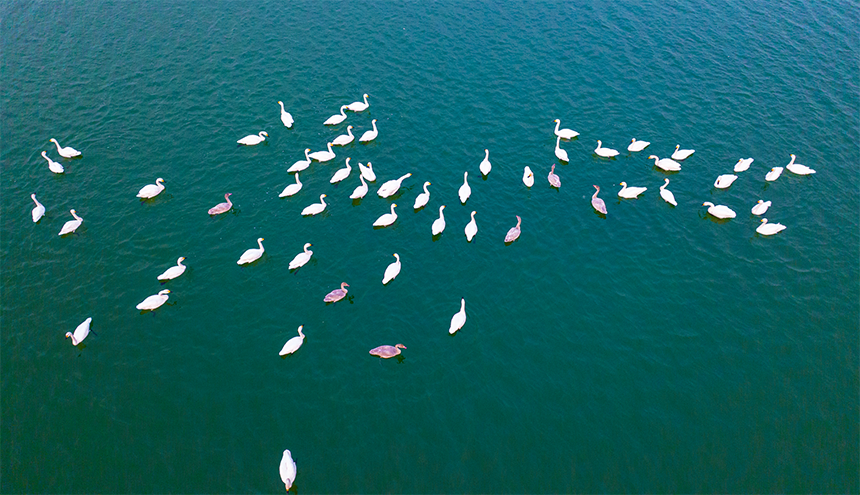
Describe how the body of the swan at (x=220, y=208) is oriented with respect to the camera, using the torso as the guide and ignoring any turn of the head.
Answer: to the viewer's right

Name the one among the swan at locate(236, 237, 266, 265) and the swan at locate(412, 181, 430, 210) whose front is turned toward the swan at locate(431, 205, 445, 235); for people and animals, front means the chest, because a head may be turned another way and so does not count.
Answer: the swan at locate(236, 237, 266, 265)

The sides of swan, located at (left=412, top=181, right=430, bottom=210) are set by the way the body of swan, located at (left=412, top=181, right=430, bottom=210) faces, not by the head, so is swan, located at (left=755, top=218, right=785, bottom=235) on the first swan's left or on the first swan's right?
on the first swan's right

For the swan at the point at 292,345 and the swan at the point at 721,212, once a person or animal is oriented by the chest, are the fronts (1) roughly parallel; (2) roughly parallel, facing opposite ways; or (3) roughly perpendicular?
roughly perpendicular

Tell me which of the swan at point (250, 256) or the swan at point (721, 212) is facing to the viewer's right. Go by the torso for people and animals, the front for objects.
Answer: the swan at point (250, 256)

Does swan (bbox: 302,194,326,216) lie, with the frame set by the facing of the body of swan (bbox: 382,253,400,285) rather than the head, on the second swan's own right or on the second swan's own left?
on the second swan's own left

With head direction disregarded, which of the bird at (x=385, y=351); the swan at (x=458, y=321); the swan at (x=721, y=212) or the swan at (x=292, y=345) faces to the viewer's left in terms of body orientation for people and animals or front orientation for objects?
the swan at (x=721, y=212)

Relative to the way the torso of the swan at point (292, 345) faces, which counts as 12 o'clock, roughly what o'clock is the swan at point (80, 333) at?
the swan at point (80, 333) is roughly at 8 o'clock from the swan at point (292, 345).

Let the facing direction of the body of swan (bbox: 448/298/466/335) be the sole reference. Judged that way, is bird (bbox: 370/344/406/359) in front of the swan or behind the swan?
behind

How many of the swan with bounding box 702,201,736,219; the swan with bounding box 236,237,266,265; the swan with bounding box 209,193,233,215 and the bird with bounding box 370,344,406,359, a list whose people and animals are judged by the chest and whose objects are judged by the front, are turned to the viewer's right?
3

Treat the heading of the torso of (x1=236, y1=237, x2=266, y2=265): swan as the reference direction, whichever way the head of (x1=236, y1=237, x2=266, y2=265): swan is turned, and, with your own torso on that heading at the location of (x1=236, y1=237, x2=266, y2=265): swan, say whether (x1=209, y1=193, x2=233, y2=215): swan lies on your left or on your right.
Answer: on your left

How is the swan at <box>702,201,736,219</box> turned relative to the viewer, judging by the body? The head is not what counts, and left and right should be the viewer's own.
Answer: facing to the left of the viewer

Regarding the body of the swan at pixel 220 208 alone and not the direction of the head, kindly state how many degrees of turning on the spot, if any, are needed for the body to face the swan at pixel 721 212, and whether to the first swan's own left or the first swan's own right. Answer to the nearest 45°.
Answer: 0° — it already faces it

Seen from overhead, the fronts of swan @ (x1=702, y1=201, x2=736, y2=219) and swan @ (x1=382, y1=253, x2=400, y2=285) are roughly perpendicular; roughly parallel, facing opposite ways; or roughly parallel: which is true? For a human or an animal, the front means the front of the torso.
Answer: roughly perpendicular

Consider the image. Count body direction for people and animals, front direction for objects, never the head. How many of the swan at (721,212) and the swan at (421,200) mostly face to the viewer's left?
1
